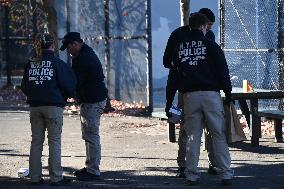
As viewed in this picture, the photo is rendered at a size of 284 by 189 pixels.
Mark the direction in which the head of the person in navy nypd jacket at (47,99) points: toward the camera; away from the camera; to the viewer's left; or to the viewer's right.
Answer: away from the camera

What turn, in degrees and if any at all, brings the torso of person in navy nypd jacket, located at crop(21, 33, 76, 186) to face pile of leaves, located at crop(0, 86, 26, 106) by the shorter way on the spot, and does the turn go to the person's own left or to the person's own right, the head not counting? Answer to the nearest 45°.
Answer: approximately 45° to the person's own left

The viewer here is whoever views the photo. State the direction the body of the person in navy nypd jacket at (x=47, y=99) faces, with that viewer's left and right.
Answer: facing away from the viewer and to the right of the viewer

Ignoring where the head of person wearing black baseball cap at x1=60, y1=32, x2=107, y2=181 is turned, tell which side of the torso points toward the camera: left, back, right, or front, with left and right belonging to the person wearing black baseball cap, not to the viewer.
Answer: left

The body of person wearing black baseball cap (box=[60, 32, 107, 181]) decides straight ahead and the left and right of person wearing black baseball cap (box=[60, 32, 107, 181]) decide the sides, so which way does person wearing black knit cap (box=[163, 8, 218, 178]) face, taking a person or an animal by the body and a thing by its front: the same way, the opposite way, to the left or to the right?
to the left

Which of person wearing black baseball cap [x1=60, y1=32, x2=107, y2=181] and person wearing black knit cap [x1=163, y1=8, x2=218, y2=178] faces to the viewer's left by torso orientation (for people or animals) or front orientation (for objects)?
person wearing black baseball cap [x1=60, y1=32, x2=107, y2=181]
